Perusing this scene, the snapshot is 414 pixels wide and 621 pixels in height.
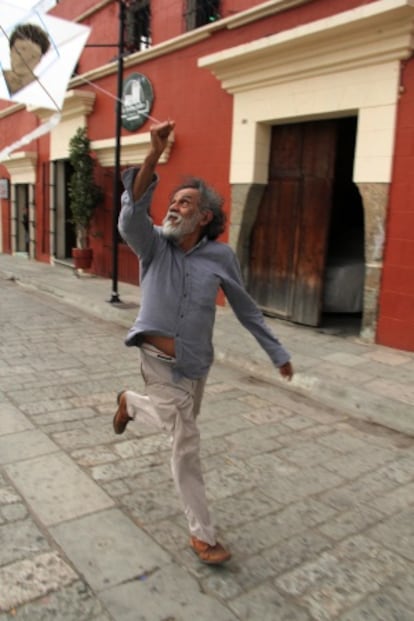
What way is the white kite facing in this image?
toward the camera

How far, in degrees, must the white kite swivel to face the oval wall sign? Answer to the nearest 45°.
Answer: approximately 180°

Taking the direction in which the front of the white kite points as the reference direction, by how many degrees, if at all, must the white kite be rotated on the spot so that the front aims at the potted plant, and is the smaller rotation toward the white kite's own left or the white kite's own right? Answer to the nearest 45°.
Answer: approximately 180°

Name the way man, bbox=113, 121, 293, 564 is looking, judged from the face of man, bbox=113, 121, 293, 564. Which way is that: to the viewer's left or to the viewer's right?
to the viewer's left

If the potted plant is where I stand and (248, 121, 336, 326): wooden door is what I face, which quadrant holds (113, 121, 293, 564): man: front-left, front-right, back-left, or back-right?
front-right

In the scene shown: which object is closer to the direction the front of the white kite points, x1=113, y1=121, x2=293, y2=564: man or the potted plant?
the man

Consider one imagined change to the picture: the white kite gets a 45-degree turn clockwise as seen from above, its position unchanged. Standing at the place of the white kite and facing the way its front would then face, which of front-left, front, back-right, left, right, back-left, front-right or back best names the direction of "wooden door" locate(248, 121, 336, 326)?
back-left

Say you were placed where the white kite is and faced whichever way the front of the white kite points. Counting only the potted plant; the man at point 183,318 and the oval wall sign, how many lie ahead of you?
1

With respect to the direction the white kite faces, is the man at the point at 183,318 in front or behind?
in front
